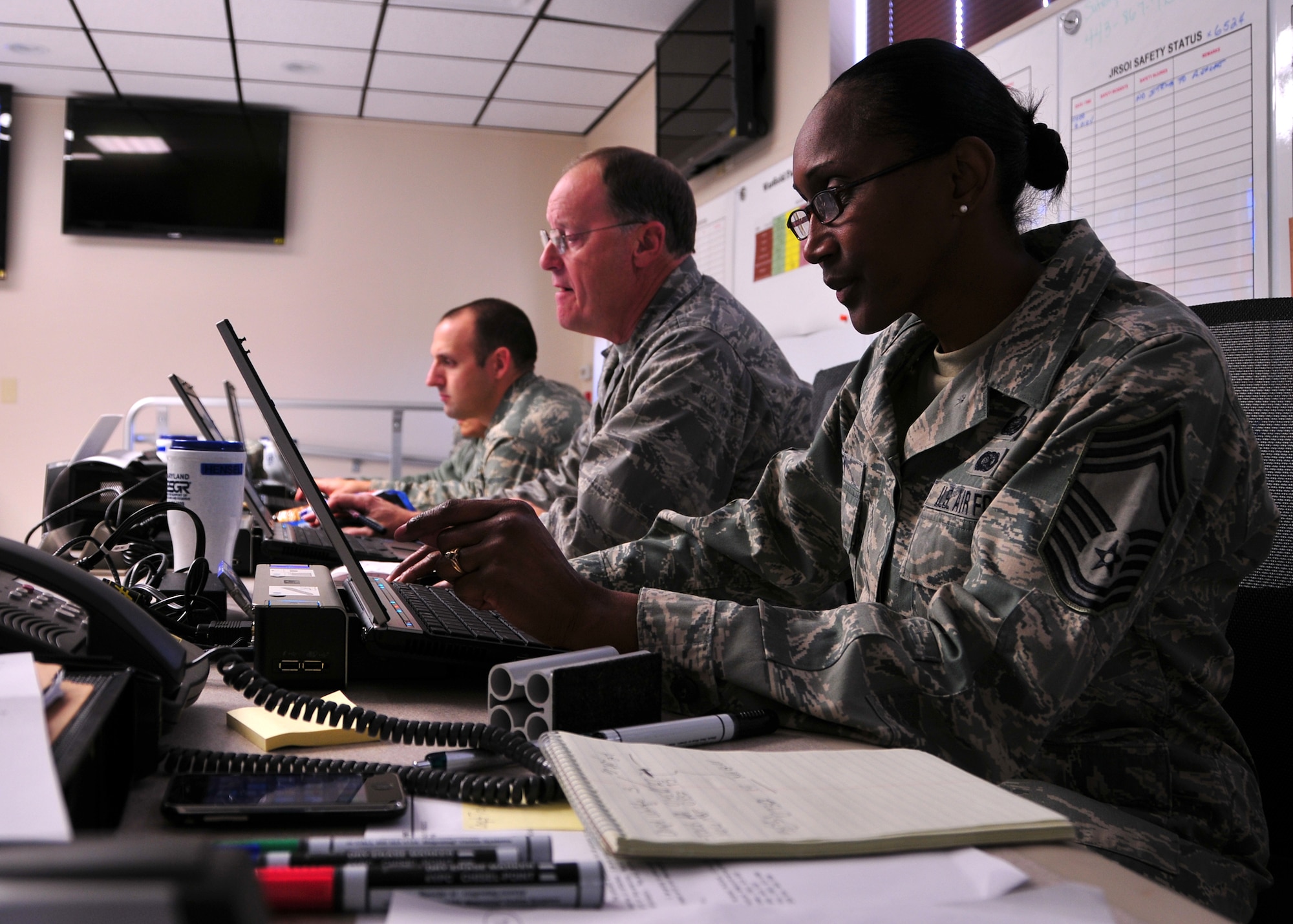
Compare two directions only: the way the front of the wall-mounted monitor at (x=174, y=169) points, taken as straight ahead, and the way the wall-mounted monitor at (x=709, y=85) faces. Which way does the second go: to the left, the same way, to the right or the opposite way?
to the right

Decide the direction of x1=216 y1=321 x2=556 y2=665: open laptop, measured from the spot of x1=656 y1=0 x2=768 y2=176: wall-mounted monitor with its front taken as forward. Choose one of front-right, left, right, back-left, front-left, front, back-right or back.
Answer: front-left

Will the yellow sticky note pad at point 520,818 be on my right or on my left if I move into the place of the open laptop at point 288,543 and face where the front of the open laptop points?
on my right

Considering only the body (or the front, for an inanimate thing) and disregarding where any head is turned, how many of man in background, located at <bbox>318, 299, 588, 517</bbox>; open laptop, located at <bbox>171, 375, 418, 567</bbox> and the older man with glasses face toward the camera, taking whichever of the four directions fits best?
0

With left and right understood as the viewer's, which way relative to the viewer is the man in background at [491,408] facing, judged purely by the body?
facing to the left of the viewer

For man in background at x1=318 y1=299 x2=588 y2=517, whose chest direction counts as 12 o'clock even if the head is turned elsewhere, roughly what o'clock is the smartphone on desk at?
The smartphone on desk is roughly at 9 o'clock from the man in background.

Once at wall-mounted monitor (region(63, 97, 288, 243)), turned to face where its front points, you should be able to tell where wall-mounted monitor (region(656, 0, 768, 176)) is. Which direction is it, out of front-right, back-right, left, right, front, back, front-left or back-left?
front-left

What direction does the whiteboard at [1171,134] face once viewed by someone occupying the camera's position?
facing the viewer and to the left of the viewer

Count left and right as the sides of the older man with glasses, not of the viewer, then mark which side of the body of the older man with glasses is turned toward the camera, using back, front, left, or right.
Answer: left

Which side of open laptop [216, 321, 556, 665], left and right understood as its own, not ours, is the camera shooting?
right

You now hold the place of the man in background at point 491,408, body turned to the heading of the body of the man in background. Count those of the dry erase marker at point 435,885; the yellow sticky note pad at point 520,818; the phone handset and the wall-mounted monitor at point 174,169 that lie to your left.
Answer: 3

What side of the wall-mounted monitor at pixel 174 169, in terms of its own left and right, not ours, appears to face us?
front

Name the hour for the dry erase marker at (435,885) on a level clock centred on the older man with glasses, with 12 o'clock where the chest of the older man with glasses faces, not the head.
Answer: The dry erase marker is roughly at 9 o'clock from the older man with glasses.

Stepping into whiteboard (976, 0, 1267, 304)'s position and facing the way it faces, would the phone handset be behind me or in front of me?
in front

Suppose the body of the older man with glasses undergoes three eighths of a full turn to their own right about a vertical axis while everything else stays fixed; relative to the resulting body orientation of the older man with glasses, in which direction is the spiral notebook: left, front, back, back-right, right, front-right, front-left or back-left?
back-right

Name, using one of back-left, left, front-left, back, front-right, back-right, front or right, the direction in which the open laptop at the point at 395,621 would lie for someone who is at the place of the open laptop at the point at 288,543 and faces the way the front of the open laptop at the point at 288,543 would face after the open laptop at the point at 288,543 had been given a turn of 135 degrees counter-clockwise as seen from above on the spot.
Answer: back-left

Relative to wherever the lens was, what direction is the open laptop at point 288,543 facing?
facing to the right of the viewer

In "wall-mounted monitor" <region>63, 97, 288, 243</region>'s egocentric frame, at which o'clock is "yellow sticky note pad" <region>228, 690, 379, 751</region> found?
The yellow sticky note pad is roughly at 12 o'clock from the wall-mounted monitor.
